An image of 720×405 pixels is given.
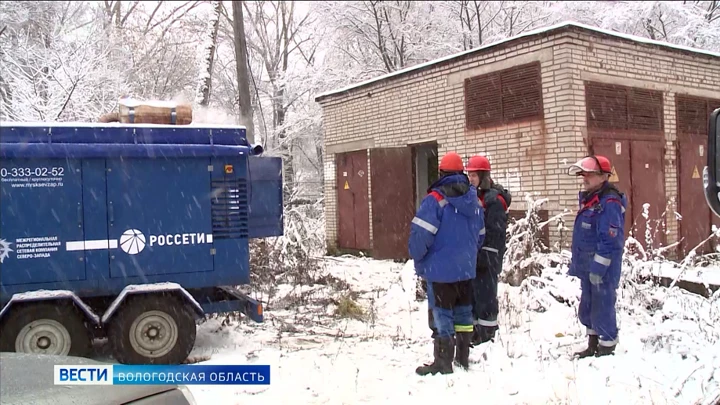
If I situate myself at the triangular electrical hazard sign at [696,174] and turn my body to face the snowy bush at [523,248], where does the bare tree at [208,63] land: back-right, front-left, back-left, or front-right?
front-right

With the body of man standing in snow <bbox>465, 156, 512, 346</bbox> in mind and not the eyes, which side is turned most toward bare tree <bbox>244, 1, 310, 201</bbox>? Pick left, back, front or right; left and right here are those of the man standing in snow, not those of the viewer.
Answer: right

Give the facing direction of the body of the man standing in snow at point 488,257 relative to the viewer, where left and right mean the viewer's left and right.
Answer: facing to the left of the viewer

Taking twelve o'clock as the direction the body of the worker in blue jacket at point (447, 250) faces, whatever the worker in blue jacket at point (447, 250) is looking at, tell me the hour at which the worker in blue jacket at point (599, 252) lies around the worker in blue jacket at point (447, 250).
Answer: the worker in blue jacket at point (599, 252) is roughly at 4 o'clock from the worker in blue jacket at point (447, 250).

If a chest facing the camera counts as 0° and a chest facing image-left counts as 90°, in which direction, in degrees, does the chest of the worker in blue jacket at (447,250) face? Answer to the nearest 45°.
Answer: approximately 135°

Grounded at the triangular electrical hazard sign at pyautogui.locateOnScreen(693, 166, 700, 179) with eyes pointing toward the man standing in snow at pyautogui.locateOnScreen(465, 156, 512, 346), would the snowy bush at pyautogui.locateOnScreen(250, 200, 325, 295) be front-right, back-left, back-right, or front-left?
front-right

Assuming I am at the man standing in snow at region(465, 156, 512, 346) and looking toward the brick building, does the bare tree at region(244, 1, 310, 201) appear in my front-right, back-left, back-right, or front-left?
front-left
